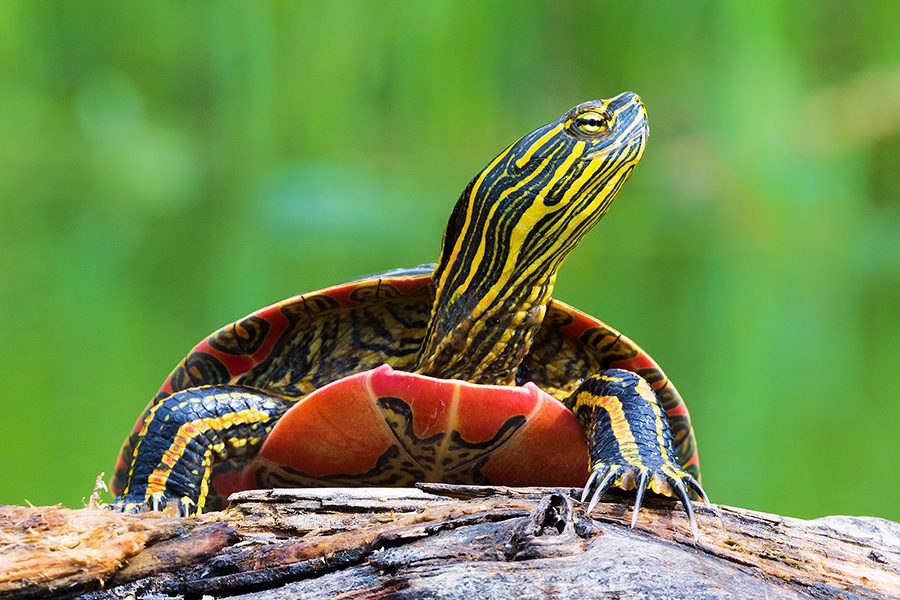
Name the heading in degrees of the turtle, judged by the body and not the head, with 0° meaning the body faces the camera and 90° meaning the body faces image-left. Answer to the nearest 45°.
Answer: approximately 315°
